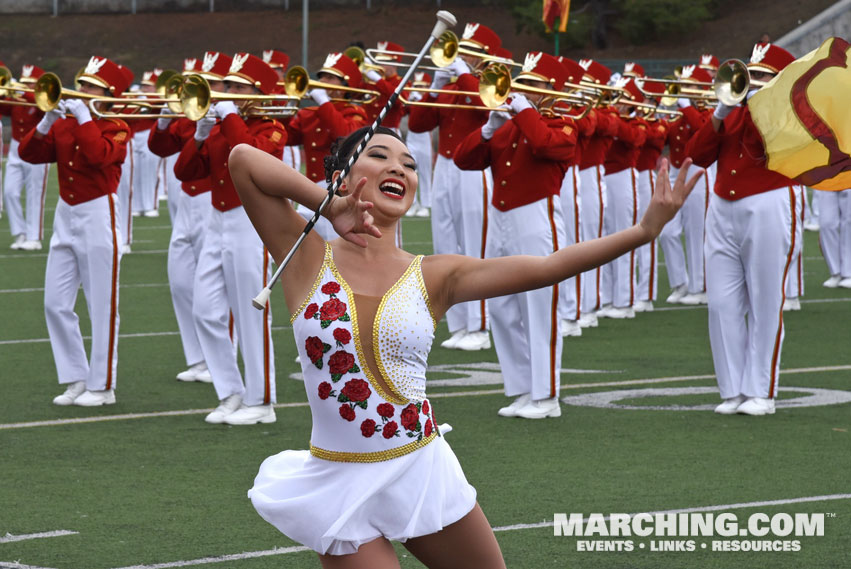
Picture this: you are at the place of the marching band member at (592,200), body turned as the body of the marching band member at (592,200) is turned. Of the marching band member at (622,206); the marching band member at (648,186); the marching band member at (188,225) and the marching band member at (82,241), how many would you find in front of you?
2

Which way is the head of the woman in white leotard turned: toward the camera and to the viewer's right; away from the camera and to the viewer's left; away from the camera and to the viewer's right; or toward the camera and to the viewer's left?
toward the camera and to the viewer's right

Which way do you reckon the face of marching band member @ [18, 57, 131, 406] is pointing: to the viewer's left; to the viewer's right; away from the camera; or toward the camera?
to the viewer's left

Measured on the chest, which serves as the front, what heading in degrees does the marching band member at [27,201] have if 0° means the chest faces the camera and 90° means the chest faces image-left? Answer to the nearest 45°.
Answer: approximately 45°

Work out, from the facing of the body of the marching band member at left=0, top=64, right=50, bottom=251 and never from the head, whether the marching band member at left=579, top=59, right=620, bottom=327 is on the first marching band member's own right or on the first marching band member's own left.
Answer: on the first marching band member's own left

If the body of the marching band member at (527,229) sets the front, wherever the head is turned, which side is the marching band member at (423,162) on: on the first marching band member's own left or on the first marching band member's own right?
on the first marching band member's own right

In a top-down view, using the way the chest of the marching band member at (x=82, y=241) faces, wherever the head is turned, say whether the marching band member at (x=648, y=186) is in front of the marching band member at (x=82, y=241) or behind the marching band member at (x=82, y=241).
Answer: behind
